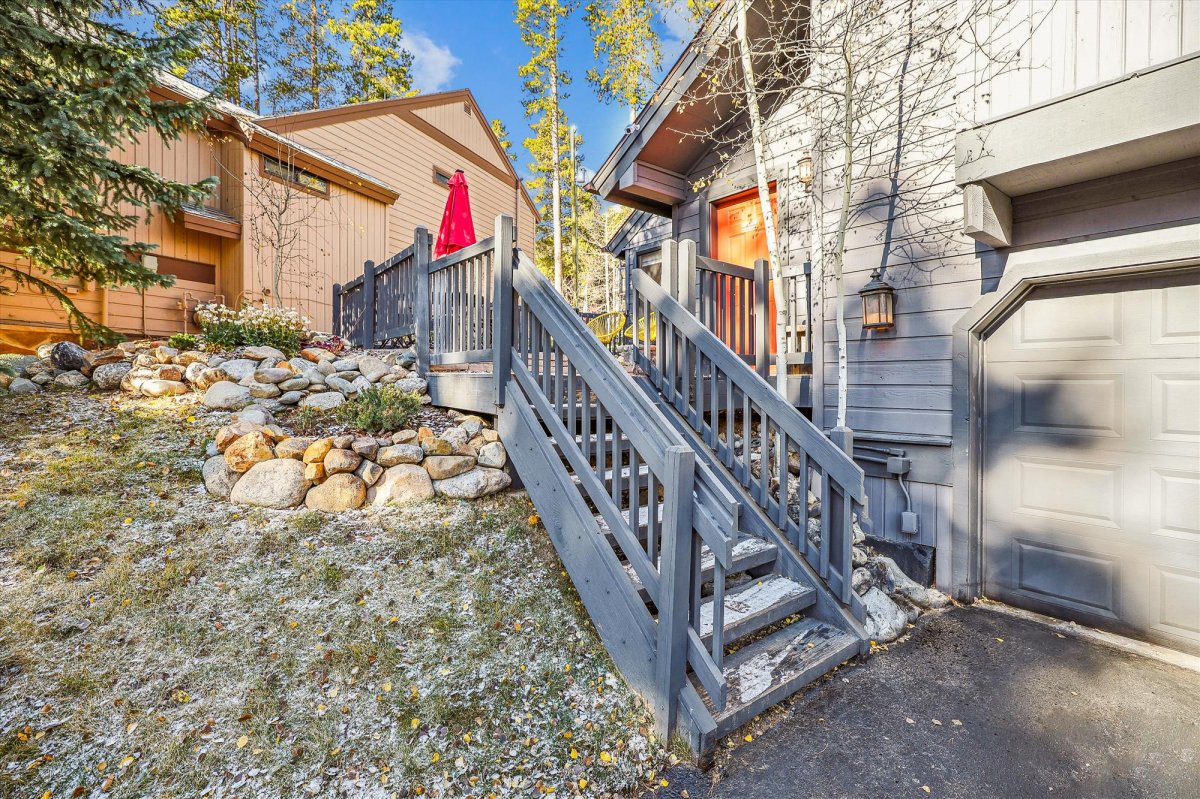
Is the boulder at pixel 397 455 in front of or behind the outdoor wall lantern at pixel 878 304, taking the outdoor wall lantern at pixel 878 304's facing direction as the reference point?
in front

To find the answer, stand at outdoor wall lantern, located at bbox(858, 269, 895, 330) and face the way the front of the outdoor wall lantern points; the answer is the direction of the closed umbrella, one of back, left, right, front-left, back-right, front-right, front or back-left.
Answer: front-right

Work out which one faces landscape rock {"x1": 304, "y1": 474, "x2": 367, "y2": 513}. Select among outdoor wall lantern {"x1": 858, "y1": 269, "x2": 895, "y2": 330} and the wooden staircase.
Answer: the outdoor wall lantern

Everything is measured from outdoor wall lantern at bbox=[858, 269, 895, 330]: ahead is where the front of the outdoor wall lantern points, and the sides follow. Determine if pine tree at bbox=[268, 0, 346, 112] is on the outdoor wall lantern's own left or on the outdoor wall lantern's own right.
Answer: on the outdoor wall lantern's own right

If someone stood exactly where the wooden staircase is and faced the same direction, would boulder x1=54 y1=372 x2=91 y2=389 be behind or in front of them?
behind

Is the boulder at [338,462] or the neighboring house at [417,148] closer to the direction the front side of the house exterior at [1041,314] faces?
the boulder

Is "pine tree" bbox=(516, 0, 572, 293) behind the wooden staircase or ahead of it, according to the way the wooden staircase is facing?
behind

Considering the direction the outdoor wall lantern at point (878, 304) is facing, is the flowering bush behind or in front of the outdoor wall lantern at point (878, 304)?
in front

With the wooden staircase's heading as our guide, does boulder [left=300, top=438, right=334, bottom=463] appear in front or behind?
behind
